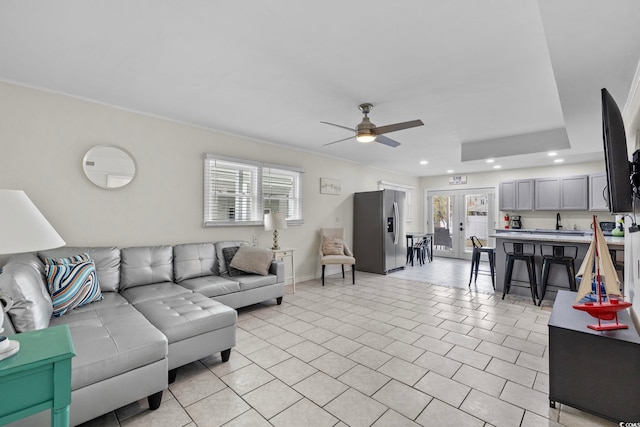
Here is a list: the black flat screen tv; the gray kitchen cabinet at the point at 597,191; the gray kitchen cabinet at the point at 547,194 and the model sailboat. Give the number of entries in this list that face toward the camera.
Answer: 2

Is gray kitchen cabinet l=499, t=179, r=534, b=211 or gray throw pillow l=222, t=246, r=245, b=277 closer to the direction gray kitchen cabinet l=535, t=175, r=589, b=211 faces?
the gray throw pillow

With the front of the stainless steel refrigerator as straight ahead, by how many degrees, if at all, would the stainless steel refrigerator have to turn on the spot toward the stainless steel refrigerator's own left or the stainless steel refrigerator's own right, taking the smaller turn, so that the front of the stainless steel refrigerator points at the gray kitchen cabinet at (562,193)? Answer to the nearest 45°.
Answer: approximately 45° to the stainless steel refrigerator's own left

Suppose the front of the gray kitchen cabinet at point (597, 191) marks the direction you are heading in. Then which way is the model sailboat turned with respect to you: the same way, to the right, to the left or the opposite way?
to the right

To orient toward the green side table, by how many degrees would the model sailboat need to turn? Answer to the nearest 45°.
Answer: approximately 45° to its left

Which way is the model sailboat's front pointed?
to the viewer's left

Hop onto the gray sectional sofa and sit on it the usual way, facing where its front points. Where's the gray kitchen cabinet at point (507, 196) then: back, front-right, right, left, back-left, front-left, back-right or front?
front-left

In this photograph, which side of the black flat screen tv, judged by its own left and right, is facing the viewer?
left

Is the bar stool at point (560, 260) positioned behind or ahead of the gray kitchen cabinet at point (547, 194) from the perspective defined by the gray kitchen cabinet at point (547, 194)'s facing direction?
ahead

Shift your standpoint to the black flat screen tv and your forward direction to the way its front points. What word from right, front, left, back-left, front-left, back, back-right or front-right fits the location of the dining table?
front-right

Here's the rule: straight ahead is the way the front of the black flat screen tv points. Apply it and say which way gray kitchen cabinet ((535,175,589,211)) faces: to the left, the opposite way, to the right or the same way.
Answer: to the left

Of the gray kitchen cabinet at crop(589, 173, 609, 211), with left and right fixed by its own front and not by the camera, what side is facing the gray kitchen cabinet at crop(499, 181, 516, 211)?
right

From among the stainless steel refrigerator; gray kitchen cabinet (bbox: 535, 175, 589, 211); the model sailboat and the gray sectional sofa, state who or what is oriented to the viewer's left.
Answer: the model sailboat

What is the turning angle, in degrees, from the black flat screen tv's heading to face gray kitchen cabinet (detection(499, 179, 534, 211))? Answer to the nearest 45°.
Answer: approximately 90° to its right
